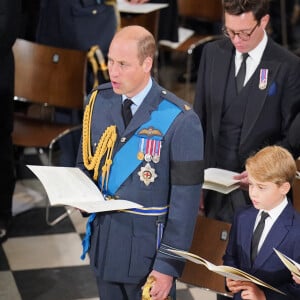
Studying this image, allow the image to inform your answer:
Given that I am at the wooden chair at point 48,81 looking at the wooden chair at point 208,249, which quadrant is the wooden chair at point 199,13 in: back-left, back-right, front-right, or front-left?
back-left

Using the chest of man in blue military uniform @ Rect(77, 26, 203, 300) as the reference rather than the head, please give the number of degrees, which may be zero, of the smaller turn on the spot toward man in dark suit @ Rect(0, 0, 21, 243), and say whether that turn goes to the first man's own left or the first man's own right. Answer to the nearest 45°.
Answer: approximately 90° to the first man's own right

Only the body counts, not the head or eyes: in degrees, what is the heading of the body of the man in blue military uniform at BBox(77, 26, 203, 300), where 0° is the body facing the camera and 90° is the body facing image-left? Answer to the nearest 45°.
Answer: approximately 45°

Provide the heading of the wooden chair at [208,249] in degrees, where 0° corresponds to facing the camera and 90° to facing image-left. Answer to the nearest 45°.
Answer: approximately 45°

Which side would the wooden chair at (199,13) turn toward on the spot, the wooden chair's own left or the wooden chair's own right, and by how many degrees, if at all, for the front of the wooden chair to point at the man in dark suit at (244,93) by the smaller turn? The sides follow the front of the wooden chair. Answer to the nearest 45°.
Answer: approximately 45° to the wooden chair's own left

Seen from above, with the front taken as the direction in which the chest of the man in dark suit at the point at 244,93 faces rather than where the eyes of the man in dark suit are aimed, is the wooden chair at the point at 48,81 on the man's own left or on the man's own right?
on the man's own right

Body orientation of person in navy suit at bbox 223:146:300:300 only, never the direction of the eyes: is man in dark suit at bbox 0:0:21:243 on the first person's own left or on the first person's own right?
on the first person's own right

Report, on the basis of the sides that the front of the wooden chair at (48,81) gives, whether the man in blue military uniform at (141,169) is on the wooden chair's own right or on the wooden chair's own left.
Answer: on the wooden chair's own left
